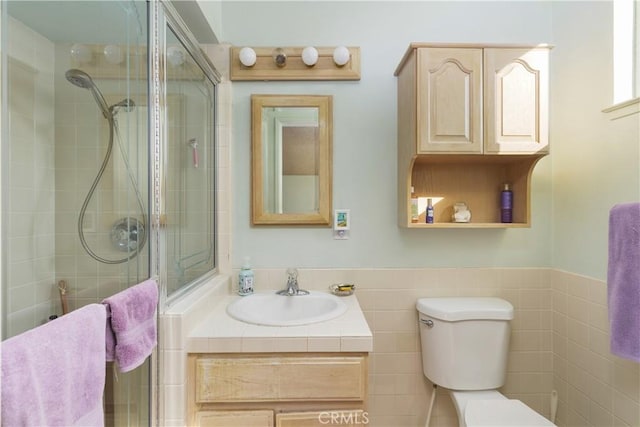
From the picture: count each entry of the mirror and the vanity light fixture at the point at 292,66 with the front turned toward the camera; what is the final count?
2

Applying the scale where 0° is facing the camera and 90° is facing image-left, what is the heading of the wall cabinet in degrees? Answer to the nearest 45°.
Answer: approximately 0°

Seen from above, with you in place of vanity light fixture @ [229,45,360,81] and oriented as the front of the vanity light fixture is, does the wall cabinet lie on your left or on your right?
on your left

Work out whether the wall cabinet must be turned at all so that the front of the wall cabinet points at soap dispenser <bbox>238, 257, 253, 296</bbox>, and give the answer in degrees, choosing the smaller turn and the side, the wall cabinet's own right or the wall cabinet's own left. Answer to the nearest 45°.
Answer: approximately 90° to the wall cabinet's own right

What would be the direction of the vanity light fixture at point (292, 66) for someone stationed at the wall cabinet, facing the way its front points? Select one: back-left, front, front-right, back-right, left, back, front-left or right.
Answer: right

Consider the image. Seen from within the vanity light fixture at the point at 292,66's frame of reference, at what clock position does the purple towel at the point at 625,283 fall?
The purple towel is roughly at 10 o'clock from the vanity light fixture.
